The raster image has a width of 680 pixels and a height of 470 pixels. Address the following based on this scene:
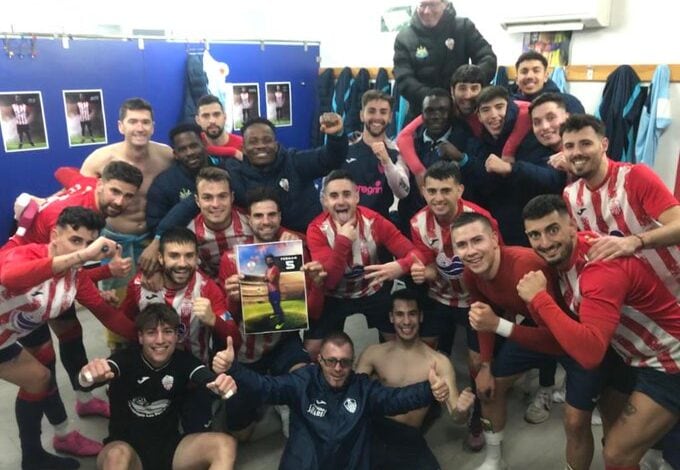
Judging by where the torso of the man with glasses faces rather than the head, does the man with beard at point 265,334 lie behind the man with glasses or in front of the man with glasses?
behind

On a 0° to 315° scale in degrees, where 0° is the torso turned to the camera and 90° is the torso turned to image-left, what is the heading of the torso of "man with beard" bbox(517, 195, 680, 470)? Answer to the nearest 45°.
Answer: approximately 45°

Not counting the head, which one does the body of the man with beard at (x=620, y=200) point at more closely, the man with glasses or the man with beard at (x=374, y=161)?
the man with glasses

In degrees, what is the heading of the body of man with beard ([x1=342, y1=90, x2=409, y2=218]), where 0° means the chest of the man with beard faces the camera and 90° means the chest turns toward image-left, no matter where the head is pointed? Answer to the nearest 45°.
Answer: approximately 0°

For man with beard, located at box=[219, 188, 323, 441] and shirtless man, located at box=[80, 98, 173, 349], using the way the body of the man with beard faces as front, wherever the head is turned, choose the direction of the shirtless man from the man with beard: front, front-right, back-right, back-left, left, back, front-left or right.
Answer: back-right

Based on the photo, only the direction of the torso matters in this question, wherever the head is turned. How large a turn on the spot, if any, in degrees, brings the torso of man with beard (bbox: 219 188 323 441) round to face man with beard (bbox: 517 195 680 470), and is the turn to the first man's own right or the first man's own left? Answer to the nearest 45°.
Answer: approximately 45° to the first man's own left

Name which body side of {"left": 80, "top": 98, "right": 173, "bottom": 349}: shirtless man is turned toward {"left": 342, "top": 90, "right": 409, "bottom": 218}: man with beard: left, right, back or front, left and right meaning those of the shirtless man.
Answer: left

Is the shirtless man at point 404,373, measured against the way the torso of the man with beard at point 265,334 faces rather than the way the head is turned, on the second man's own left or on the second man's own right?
on the second man's own left

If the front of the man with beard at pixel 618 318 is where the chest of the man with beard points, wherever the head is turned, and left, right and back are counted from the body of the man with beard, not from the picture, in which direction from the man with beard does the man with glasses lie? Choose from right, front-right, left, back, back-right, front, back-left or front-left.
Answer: front-right
